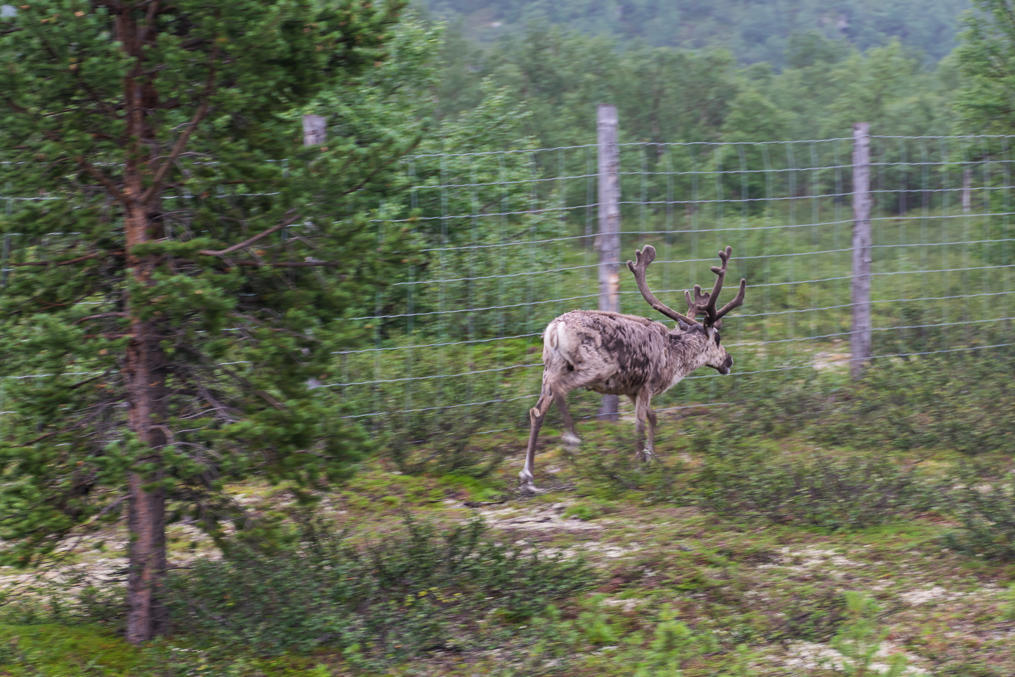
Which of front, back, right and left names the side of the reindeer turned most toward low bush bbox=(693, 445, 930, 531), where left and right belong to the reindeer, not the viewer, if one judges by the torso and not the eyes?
right

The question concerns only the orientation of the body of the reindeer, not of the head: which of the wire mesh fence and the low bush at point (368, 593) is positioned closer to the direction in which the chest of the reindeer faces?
the wire mesh fence

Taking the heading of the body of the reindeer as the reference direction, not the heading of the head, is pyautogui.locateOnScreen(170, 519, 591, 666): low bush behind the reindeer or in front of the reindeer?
behind

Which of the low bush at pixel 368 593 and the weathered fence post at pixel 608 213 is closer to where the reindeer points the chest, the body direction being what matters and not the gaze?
the weathered fence post

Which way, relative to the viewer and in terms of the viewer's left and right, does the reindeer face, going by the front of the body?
facing away from the viewer and to the right of the viewer

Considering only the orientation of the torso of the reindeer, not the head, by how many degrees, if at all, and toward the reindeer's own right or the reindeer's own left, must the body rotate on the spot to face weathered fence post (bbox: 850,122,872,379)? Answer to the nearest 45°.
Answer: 0° — it already faces it

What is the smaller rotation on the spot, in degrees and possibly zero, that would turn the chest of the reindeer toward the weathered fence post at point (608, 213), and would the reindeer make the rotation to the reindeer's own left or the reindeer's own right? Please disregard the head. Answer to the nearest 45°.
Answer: approximately 45° to the reindeer's own left

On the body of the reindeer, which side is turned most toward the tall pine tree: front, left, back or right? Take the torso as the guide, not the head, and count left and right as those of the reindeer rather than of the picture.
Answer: back

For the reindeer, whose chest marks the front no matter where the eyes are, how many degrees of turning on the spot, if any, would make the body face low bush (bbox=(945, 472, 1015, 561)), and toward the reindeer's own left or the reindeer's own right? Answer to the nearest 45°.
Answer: approximately 90° to the reindeer's own right

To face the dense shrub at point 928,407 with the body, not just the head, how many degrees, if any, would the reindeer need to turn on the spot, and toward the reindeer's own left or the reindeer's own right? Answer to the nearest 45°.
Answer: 0° — it already faces it

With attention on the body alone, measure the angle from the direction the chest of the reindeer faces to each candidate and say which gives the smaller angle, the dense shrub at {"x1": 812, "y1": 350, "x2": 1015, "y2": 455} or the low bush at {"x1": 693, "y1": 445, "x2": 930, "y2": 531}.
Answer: the dense shrub

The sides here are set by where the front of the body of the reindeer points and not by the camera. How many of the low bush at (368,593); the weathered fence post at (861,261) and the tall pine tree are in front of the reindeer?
1
